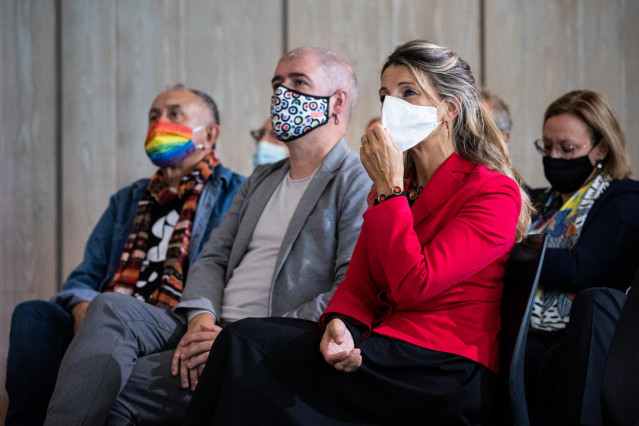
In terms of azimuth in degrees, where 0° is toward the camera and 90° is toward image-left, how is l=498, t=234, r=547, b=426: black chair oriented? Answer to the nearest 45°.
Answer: approximately 90°

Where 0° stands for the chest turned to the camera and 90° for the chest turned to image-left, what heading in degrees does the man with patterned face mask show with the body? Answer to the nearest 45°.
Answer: approximately 45°

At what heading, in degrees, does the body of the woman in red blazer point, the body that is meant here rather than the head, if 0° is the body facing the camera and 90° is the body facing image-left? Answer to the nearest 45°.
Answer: approximately 45°

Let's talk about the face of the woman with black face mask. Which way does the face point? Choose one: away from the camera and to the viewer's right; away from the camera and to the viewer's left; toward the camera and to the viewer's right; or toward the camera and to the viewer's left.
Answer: toward the camera and to the viewer's left

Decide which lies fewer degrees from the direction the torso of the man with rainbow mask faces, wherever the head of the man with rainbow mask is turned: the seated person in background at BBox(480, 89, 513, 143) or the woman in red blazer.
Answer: the woman in red blazer

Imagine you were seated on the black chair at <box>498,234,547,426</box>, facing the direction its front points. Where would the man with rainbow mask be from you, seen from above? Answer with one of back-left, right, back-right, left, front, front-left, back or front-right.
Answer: front-right

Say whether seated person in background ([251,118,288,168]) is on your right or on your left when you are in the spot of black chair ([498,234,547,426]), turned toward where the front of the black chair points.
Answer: on your right

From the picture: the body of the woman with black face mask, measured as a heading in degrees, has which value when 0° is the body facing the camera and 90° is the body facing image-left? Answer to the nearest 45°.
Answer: approximately 45°

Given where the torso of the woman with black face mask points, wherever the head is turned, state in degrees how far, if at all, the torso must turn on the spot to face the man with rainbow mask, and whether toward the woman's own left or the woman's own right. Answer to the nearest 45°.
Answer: approximately 45° to the woman's own right

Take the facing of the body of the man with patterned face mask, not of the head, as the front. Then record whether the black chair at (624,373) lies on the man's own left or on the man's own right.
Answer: on the man's own left

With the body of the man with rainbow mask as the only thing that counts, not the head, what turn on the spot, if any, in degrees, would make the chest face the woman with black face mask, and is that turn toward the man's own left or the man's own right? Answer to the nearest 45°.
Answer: approximately 90° to the man's own left
